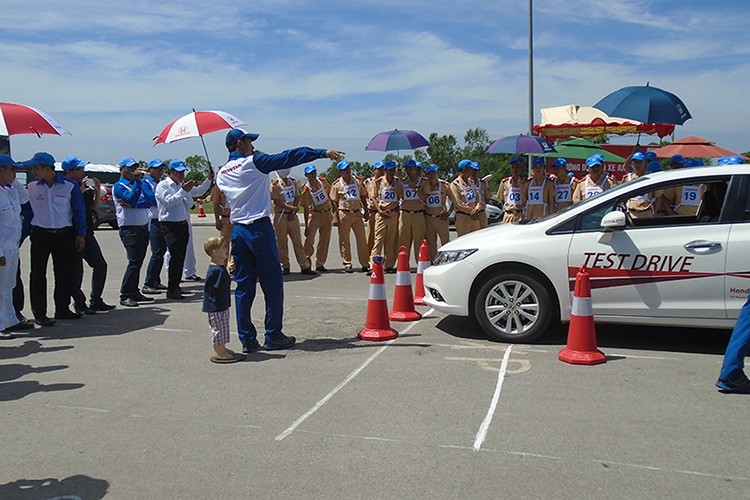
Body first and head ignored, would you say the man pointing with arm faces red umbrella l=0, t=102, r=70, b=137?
no

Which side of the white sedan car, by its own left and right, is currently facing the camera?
left

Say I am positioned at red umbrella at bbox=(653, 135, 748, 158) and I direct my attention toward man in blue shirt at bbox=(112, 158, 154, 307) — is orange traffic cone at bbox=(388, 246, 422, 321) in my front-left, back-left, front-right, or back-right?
front-left

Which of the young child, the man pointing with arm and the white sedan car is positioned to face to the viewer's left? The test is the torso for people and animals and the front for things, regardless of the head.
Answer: the white sedan car

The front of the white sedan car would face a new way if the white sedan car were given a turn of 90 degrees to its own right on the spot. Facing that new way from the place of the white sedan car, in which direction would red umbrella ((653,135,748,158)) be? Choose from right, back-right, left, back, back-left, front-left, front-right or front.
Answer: front

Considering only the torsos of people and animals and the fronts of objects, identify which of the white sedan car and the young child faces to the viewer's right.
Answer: the young child

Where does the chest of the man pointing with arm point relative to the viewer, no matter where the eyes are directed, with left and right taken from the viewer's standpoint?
facing away from the viewer and to the right of the viewer

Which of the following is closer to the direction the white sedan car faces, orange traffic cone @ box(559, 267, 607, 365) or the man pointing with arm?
the man pointing with arm

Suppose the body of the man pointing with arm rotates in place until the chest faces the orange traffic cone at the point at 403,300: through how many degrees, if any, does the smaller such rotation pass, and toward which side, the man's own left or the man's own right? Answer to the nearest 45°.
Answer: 0° — they already face it

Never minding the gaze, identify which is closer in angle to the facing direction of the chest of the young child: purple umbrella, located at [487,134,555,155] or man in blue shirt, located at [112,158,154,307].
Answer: the purple umbrella

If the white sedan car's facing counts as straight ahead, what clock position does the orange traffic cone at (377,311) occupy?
The orange traffic cone is roughly at 12 o'clock from the white sedan car.

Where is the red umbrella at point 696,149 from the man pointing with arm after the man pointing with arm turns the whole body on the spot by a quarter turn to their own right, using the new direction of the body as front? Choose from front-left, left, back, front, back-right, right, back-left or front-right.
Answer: left

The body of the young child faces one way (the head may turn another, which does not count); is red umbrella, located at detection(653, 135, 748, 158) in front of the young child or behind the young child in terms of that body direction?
in front
